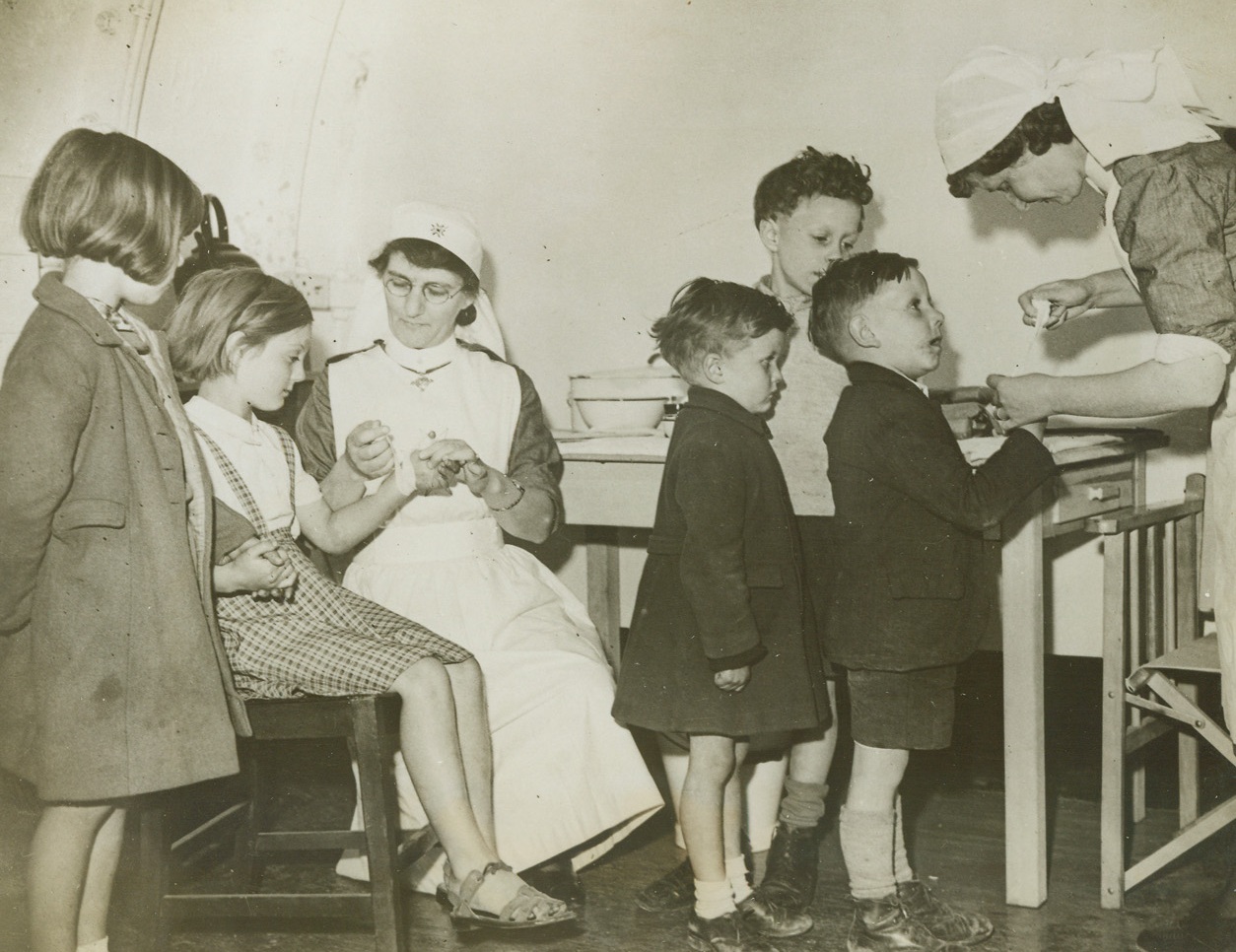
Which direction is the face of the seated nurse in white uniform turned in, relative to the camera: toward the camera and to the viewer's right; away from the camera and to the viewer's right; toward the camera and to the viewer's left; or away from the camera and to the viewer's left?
toward the camera and to the viewer's left

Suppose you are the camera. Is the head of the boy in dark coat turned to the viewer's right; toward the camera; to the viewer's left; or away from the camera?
to the viewer's right

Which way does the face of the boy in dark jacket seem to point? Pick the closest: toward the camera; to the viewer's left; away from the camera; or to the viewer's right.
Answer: to the viewer's right

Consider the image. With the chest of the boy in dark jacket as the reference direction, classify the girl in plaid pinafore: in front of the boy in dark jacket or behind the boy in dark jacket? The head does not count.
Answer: behind

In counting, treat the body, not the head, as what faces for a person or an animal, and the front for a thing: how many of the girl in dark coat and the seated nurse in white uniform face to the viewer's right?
1

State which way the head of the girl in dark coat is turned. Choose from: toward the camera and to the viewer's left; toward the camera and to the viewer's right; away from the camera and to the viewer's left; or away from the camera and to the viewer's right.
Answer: away from the camera and to the viewer's right

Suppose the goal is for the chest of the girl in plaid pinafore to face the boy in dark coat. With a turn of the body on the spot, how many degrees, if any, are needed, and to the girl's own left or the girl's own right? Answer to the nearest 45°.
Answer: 0° — they already face them

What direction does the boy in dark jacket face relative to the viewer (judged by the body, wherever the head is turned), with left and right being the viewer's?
facing to the right of the viewer

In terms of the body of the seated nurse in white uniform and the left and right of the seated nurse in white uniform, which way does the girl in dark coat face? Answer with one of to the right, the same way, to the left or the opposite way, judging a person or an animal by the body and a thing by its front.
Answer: to the left

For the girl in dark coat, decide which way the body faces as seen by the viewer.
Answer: to the viewer's right

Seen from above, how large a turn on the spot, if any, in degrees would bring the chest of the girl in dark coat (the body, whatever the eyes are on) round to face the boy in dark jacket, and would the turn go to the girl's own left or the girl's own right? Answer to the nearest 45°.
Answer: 0° — they already face them

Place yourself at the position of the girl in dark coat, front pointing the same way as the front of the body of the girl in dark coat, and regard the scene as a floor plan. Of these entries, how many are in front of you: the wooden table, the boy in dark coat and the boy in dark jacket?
3

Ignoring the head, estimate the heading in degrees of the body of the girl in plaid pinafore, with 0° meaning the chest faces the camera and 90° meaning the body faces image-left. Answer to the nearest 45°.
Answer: approximately 270°

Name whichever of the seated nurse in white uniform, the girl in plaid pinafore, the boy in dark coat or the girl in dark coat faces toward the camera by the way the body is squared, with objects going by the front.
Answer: the seated nurse in white uniform
